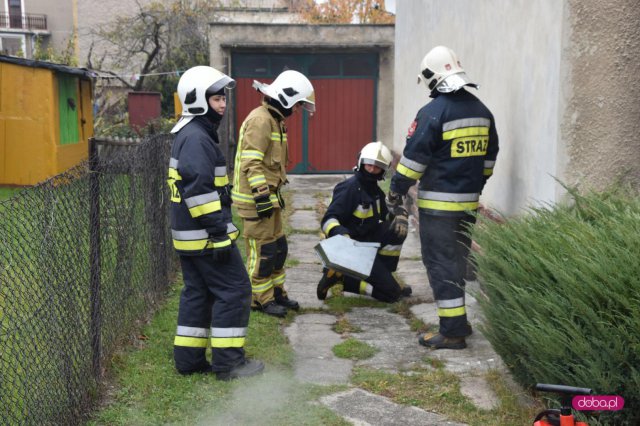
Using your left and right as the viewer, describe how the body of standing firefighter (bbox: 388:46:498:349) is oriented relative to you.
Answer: facing away from the viewer and to the left of the viewer

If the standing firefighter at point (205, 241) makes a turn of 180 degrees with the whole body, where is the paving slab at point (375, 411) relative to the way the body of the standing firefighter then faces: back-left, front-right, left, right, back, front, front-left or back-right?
back-left

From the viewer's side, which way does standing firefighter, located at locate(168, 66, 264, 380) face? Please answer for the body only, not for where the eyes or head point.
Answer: to the viewer's right

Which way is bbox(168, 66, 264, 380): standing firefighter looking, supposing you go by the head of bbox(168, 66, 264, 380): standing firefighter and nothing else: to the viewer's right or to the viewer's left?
to the viewer's right

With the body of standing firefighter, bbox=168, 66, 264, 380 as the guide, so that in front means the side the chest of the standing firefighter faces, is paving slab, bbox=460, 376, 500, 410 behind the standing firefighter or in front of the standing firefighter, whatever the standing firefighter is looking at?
in front

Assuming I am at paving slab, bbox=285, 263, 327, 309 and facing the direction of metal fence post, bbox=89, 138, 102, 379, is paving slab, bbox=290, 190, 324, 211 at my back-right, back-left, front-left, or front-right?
back-right

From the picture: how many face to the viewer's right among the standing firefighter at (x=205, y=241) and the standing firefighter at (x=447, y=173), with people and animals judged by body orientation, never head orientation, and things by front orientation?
1

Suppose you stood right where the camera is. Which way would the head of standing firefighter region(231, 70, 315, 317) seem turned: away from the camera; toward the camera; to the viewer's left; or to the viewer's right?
to the viewer's right

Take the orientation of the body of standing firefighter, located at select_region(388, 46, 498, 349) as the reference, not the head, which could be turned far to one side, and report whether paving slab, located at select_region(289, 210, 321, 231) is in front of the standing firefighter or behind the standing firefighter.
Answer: in front
